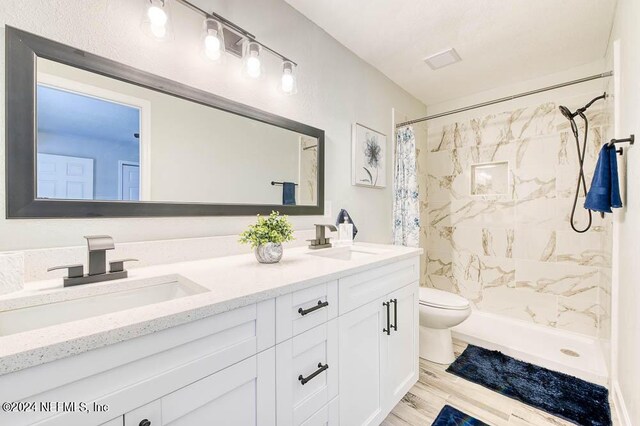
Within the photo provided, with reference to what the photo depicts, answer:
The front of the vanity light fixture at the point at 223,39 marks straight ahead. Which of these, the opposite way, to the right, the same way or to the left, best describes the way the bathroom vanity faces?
the same way

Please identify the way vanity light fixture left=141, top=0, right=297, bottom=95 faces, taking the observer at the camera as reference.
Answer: facing the viewer and to the right of the viewer

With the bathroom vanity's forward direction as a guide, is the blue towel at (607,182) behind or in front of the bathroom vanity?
in front

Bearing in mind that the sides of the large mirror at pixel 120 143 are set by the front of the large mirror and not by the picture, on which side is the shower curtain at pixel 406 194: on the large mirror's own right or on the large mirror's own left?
on the large mirror's own left

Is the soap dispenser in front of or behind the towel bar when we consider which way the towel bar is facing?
in front

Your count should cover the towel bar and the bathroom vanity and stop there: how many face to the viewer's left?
1

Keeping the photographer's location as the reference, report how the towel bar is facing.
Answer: facing to the left of the viewer

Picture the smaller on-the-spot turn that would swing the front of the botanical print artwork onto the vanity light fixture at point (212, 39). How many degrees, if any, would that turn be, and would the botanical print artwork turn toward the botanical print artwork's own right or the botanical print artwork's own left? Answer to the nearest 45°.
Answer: approximately 90° to the botanical print artwork's own right

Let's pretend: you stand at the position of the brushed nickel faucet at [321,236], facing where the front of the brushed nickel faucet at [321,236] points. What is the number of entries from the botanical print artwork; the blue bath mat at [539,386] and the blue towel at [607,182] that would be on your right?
0

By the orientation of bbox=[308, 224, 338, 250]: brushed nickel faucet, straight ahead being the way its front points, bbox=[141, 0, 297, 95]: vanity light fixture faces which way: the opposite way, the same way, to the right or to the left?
the same way

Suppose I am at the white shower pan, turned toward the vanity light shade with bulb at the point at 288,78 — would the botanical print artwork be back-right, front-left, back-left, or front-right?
front-right

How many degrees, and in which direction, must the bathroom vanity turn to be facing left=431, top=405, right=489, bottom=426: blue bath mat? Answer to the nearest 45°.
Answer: approximately 45° to its left

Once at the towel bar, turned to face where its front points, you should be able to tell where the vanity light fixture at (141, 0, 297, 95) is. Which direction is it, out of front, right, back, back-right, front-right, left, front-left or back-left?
front-left
